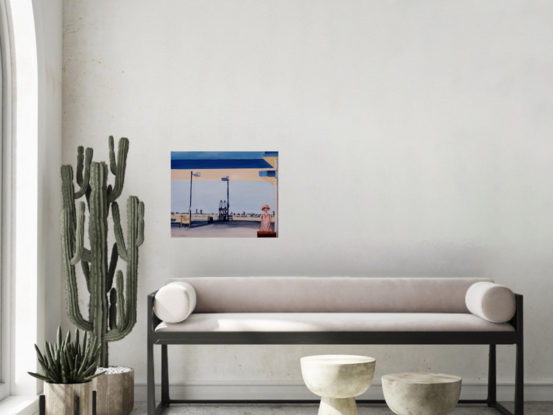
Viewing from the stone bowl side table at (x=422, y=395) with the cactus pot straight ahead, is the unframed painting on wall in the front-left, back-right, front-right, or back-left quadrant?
front-right

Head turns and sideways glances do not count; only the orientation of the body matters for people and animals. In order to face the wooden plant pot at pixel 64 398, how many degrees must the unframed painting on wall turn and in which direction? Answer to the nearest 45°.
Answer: approximately 45° to its right

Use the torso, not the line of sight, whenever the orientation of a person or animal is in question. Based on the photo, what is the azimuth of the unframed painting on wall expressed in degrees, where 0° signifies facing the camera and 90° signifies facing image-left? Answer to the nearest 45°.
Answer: approximately 0°

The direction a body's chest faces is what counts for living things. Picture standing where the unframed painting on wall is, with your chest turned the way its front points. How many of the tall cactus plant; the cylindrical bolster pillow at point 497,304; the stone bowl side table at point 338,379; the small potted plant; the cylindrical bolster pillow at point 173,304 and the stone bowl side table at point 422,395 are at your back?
0

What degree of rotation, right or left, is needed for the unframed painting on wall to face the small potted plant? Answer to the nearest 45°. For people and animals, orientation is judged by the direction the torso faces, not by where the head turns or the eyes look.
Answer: approximately 45° to its right

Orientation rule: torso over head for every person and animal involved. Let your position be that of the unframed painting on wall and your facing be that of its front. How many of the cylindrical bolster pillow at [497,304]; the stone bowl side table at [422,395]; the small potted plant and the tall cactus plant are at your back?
0

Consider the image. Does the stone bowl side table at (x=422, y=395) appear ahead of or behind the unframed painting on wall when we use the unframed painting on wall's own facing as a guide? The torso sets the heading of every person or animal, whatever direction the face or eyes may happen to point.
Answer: ahead

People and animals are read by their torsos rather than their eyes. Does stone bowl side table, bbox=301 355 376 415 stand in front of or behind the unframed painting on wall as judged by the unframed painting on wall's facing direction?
in front
